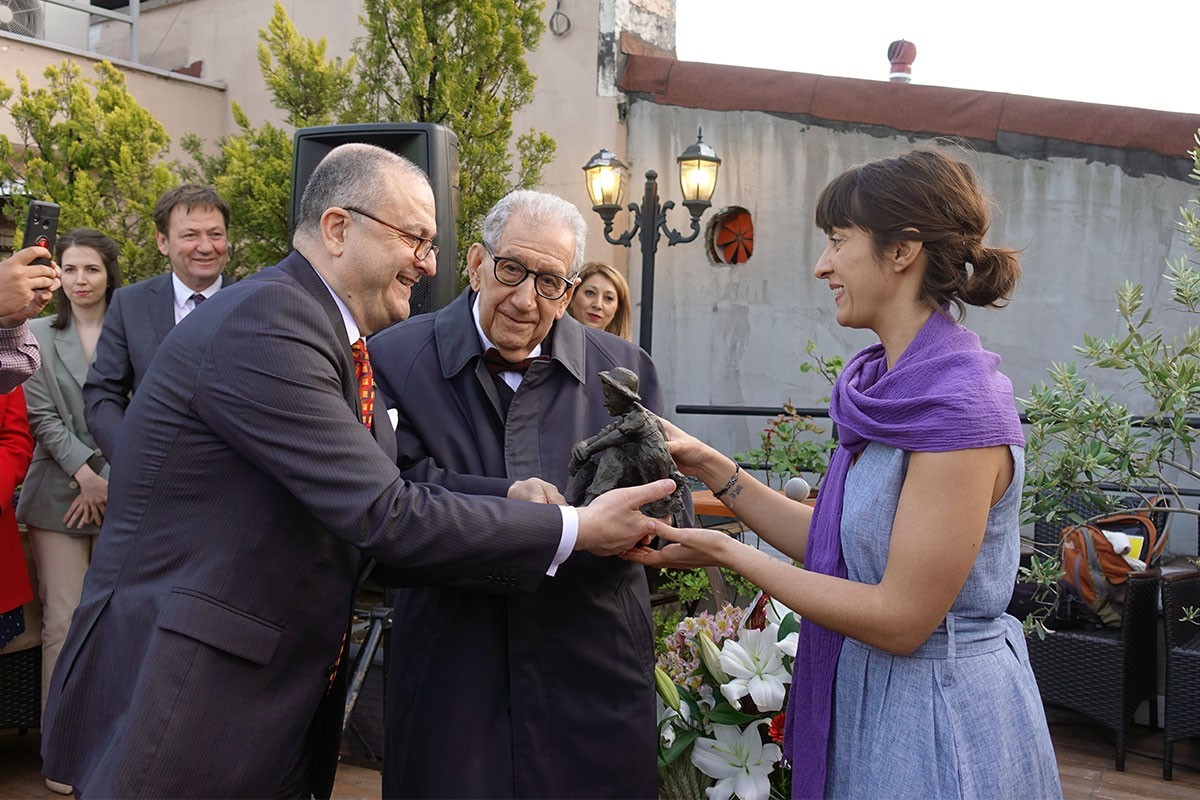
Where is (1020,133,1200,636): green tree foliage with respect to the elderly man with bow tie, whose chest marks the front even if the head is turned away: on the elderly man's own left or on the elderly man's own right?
on the elderly man's own left

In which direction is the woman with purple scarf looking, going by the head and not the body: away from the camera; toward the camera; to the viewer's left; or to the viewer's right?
to the viewer's left

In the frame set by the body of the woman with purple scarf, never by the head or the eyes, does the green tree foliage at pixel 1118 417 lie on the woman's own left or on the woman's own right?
on the woman's own right

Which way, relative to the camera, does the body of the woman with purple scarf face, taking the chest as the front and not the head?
to the viewer's left

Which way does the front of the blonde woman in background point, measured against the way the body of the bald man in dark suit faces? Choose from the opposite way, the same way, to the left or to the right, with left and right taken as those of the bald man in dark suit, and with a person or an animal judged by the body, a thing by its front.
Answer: to the right

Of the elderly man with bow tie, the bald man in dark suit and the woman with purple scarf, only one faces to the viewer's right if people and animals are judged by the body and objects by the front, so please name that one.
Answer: the bald man in dark suit

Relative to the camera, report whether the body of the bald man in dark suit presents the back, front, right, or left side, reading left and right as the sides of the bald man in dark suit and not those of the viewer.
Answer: right

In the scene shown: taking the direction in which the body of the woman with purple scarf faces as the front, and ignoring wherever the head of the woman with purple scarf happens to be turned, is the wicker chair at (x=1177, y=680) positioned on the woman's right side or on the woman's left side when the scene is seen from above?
on the woman's right side
